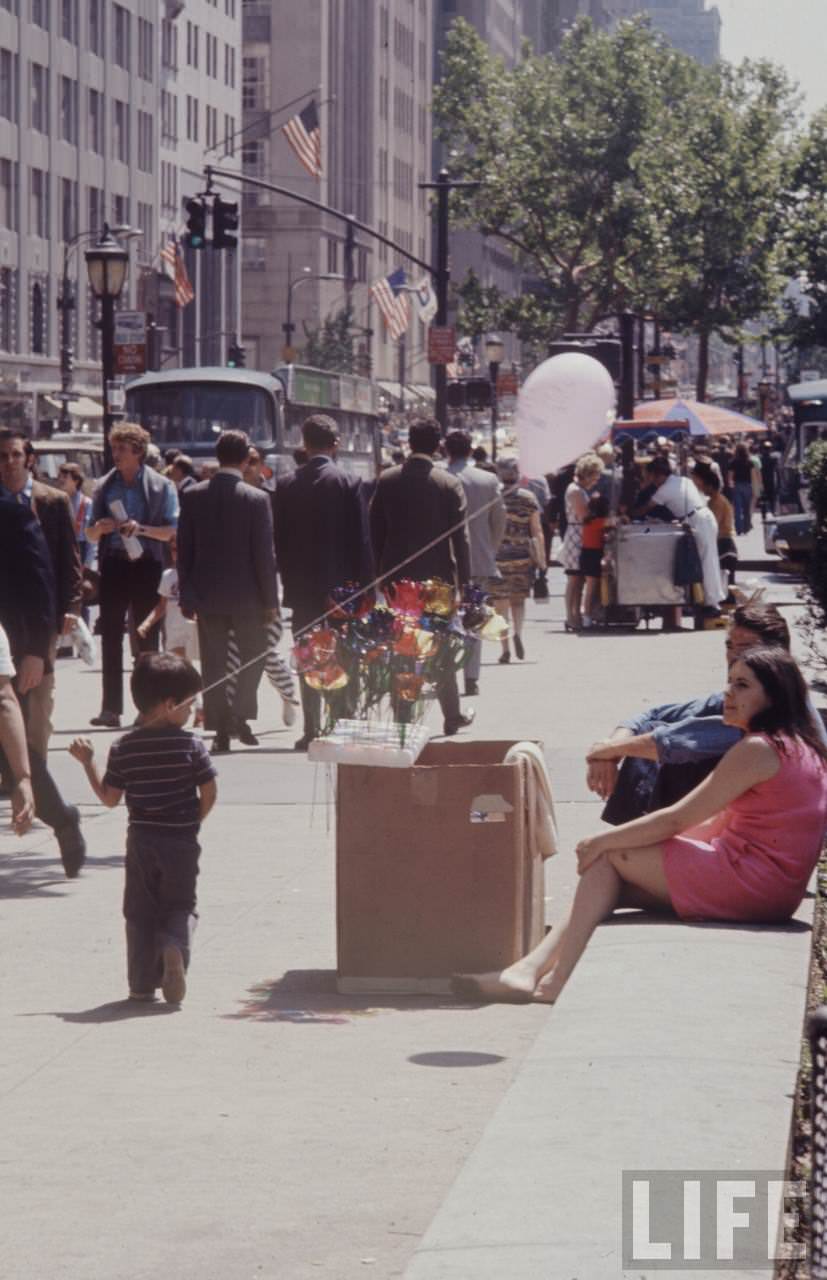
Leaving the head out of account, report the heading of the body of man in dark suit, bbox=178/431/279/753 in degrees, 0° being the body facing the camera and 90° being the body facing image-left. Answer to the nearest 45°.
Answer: approximately 180°

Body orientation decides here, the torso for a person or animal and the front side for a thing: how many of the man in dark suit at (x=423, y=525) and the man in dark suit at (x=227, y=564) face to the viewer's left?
0

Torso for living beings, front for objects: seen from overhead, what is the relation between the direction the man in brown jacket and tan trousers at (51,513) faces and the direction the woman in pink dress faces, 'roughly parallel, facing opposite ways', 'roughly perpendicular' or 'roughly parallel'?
roughly perpendicular

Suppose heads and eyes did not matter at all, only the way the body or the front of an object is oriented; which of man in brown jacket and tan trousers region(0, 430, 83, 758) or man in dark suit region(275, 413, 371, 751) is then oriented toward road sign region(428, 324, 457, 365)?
man in dark suit region(275, 413, 371, 751)

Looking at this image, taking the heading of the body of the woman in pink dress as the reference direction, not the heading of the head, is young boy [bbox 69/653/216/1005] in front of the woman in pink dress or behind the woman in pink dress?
in front

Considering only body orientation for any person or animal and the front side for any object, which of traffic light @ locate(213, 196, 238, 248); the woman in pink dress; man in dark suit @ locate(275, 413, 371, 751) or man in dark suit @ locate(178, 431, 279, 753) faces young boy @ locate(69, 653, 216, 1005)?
the woman in pink dress

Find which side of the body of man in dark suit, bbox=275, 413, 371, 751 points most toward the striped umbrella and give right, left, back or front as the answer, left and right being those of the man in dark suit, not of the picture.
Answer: front

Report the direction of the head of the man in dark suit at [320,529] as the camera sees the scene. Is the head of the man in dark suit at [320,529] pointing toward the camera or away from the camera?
away from the camera

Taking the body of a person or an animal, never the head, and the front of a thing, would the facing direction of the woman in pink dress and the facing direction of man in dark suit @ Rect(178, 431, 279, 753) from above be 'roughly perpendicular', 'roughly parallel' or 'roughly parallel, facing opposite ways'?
roughly perpendicular

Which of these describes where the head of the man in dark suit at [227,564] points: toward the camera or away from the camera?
away from the camera

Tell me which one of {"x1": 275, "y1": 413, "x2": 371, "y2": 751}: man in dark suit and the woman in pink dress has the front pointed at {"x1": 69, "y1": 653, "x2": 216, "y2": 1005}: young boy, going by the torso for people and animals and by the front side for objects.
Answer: the woman in pink dress

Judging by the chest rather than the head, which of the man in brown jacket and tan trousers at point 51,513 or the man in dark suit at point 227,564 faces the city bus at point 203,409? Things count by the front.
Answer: the man in dark suit at point 227,564

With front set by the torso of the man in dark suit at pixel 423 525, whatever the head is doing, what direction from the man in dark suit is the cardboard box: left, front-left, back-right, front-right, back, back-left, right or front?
back

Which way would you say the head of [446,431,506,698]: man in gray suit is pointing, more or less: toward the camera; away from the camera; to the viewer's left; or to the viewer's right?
away from the camera

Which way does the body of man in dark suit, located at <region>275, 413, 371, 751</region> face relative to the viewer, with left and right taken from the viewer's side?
facing away from the viewer

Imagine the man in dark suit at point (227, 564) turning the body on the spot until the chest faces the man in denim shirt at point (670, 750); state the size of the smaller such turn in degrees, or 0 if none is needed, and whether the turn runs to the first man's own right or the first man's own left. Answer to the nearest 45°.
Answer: approximately 180°
